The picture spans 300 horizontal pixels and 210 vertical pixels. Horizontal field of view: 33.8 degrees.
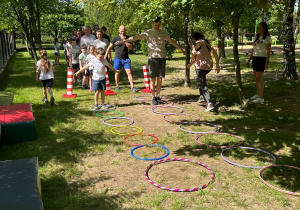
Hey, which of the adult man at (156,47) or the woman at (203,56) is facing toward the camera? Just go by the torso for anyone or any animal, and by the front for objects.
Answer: the adult man

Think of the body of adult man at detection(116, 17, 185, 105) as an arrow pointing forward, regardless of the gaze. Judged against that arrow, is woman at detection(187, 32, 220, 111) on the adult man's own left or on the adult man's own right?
on the adult man's own left

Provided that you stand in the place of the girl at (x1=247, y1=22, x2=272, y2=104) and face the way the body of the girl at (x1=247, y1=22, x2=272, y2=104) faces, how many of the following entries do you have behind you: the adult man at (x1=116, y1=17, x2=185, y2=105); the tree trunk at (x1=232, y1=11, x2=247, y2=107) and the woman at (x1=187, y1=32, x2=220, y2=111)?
0

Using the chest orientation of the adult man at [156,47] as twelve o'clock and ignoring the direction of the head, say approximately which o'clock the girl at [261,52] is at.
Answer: The girl is roughly at 9 o'clock from the adult man.

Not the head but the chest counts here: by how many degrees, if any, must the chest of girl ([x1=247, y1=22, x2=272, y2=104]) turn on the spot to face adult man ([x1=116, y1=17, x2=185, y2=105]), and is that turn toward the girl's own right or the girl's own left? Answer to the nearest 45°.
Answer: approximately 45° to the girl's own right

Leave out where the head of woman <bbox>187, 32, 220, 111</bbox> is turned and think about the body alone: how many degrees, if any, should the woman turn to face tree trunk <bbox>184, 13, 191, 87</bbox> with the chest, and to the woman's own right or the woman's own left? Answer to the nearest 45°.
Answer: approximately 45° to the woman's own right

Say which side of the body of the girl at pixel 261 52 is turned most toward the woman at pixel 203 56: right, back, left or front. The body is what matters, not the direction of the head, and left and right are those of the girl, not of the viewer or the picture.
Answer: front

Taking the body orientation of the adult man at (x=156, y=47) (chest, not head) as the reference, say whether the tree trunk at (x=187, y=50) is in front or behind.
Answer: behind

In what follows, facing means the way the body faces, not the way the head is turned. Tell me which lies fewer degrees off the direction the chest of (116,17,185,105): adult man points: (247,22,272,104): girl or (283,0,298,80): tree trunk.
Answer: the girl

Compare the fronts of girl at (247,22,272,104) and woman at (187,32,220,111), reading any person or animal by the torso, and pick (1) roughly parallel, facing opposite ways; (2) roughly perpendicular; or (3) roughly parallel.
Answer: roughly perpendicular

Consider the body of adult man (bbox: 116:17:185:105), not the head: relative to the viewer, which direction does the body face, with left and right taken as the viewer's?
facing the viewer

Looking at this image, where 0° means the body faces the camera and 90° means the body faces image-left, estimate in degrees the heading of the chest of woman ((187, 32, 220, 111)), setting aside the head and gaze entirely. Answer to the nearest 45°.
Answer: approximately 135°

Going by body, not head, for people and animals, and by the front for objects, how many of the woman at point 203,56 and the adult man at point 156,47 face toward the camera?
1

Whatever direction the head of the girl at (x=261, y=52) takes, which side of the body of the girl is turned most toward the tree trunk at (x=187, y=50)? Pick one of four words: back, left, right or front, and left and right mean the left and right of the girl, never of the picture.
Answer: right
